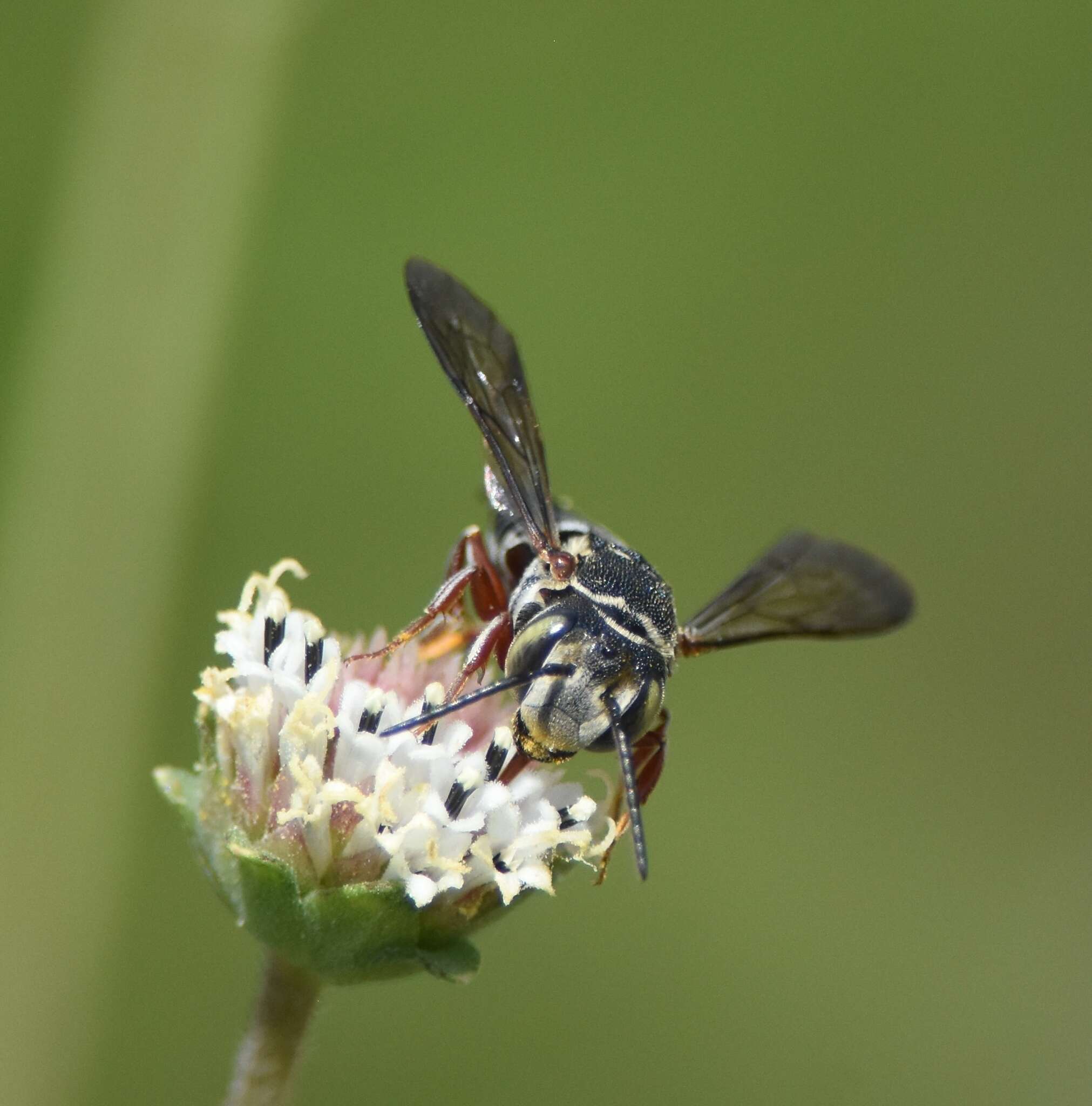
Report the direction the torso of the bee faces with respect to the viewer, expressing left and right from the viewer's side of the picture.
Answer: facing the viewer

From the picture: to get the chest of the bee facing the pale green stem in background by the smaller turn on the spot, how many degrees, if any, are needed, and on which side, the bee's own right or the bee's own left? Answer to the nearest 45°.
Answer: approximately 135° to the bee's own right
